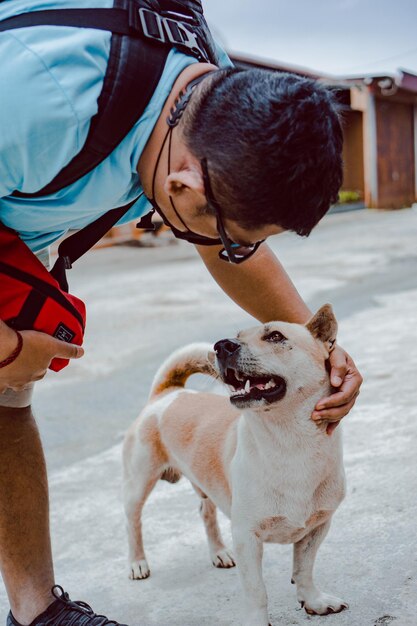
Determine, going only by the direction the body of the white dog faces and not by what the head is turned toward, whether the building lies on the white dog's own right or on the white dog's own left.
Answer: on the white dog's own left

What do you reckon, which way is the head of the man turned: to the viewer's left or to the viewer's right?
to the viewer's right

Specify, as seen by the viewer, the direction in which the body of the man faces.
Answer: to the viewer's right

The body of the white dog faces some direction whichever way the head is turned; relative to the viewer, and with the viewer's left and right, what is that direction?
facing the viewer and to the right of the viewer

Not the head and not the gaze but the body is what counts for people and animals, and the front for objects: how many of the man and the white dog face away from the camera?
0

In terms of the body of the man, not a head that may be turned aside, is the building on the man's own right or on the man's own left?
on the man's own left
